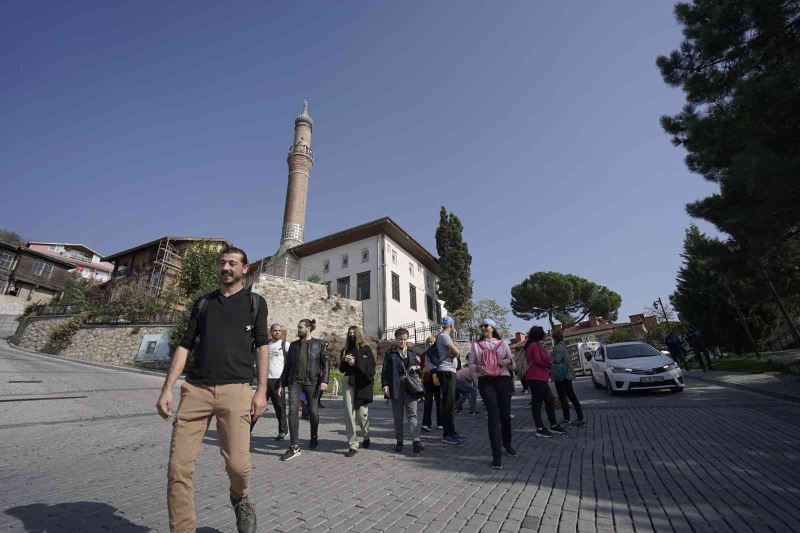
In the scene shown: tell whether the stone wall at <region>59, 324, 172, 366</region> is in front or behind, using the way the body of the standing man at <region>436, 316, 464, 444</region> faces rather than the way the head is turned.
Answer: behind

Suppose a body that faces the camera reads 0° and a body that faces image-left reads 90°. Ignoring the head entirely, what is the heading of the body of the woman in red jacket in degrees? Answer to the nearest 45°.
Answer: approximately 270°

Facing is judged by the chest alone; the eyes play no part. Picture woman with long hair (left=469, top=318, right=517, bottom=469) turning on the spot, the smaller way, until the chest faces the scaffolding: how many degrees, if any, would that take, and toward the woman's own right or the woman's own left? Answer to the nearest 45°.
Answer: approximately 135° to the woman's own right

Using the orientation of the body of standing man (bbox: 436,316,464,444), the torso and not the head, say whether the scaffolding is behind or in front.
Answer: behind

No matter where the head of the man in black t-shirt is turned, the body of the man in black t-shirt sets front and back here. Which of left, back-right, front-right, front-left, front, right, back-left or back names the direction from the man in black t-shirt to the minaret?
back

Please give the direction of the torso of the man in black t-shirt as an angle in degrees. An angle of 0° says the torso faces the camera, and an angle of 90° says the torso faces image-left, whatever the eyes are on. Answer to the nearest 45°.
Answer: approximately 0°

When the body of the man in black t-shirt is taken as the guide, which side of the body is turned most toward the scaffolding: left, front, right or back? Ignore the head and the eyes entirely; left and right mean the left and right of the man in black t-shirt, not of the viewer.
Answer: back

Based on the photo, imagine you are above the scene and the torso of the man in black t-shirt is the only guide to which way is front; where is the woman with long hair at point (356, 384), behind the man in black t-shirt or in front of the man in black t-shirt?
behind

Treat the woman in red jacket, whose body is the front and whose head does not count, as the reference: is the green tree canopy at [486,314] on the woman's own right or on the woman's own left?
on the woman's own left
